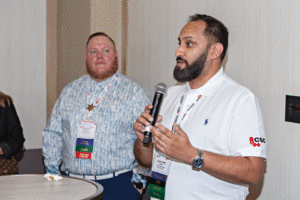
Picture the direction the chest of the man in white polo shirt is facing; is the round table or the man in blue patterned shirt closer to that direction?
the round table

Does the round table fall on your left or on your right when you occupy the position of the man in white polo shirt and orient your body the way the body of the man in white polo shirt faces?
on your right

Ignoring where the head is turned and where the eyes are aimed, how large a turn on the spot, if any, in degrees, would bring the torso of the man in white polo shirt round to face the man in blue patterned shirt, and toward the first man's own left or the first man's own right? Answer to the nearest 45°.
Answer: approximately 90° to the first man's own right

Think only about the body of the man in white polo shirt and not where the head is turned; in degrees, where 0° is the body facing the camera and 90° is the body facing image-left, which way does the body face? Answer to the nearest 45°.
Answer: approximately 45°

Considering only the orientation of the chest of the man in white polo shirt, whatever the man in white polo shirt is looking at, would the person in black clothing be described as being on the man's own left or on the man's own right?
on the man's own right

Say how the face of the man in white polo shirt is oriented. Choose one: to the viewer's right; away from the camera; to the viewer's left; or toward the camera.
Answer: to the viewer's left
